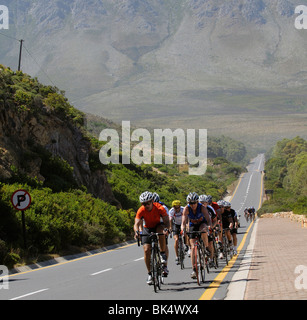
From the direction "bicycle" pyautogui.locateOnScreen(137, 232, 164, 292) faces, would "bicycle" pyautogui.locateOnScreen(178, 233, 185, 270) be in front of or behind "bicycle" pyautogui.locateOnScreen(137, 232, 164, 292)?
behind

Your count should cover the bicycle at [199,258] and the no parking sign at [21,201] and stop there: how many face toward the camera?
2

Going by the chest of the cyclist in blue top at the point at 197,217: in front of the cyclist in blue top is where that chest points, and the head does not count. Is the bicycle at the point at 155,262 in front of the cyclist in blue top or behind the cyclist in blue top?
in front

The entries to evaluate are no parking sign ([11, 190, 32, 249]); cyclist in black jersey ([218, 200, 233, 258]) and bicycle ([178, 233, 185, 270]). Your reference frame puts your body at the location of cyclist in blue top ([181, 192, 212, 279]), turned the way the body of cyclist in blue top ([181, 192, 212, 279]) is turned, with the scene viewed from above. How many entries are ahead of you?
0

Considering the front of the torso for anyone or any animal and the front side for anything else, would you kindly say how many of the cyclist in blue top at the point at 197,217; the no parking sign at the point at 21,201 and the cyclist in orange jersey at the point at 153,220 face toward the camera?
3

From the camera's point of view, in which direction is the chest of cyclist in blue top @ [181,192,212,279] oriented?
toward the camera

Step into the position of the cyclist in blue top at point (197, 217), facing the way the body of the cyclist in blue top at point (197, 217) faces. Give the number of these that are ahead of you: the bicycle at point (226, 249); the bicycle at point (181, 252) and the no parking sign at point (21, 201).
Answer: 0

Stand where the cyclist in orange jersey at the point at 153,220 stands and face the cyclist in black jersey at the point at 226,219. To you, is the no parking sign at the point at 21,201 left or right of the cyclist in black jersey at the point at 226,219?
left

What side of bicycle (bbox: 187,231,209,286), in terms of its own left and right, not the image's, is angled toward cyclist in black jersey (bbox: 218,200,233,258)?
back

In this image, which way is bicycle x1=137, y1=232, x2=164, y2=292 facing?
toward the camera

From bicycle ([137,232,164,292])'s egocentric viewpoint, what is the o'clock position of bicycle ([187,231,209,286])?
bicycle ([187,231,209,286]) is roughly at 8 o'clock from bicycle ([137,232,164,292]).

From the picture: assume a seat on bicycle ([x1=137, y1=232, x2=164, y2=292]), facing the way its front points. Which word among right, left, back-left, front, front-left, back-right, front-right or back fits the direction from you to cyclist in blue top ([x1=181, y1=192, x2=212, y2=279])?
back-left

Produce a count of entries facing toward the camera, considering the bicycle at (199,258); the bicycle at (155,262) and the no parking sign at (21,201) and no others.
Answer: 3

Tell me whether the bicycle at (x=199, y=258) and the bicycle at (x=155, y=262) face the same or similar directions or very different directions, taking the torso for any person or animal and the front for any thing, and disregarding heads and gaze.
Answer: same or similar directions

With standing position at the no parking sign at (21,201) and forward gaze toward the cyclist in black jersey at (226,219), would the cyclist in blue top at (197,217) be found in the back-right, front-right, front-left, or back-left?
front-right

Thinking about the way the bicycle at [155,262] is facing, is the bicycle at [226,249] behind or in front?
behind

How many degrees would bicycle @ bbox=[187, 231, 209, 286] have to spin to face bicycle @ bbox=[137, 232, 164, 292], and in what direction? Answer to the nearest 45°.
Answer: approximately 45° to its right

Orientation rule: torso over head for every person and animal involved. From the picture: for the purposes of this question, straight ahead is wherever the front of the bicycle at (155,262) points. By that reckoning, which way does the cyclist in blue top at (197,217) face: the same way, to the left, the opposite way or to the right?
the same way
